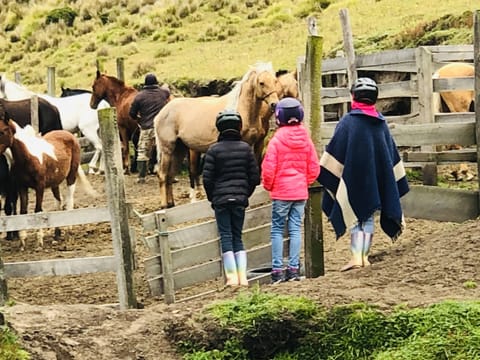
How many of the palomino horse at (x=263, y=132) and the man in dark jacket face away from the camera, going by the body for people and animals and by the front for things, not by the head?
1

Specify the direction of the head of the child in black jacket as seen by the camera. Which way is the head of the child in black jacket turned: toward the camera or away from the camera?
away from the camera

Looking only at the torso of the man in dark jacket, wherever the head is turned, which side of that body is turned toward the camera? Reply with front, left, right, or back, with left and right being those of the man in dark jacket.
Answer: back

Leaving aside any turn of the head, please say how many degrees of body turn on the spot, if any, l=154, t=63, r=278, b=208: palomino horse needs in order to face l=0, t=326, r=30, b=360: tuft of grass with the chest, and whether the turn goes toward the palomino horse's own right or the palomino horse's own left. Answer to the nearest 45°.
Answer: approximately 90° to the palomino horse's own right

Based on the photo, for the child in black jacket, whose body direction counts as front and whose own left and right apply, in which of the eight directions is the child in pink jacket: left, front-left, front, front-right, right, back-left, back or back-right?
right

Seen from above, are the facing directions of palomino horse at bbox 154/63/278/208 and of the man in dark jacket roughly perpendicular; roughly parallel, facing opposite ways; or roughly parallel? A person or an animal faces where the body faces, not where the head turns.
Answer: roughly perpendicular

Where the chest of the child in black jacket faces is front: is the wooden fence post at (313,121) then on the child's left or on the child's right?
on the child's right

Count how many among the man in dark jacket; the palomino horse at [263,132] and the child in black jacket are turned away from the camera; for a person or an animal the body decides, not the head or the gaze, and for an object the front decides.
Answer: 2

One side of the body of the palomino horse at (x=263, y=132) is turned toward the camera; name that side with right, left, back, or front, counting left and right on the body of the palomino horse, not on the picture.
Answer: right

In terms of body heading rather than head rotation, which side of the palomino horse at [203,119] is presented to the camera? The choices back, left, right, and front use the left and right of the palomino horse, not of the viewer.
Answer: right

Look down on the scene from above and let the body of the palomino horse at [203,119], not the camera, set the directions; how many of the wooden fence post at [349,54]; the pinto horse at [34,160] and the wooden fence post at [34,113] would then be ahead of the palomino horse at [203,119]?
1

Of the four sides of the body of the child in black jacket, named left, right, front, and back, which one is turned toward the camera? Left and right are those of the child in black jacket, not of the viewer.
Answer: back

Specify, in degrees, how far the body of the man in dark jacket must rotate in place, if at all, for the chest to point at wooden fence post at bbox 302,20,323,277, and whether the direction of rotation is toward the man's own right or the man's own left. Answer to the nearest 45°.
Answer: approximately 180°

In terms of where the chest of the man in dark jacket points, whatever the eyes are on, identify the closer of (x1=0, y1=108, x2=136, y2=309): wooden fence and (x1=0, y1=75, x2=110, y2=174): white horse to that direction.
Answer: the white horse

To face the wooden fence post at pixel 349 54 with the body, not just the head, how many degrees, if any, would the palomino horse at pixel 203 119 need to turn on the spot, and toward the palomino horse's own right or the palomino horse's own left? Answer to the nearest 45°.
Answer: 0° — it already faces it

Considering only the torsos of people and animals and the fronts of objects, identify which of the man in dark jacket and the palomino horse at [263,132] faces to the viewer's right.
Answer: the palomino horse

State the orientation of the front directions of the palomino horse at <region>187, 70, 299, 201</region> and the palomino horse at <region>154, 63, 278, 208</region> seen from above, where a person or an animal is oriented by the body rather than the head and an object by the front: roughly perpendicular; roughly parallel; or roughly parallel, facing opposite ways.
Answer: roughly parallel

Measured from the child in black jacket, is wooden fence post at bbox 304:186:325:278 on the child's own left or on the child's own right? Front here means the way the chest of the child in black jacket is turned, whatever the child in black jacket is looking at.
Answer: on the child's own right

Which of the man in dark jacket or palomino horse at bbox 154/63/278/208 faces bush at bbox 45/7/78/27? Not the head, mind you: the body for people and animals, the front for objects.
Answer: the man in dark jacket

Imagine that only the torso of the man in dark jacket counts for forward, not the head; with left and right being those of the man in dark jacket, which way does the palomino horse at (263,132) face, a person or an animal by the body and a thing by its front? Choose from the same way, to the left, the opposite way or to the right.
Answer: to the right

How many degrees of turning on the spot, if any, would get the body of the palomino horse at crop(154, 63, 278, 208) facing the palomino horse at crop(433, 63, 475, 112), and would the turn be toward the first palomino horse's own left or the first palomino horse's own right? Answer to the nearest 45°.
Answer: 0° — it already faces it

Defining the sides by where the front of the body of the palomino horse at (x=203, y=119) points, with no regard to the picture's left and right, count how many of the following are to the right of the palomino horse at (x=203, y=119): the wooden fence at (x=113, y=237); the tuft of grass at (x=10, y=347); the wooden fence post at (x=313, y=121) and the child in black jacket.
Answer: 4

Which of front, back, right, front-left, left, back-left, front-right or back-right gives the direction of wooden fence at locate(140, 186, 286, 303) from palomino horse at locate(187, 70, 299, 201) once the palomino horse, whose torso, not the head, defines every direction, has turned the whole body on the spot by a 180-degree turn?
left

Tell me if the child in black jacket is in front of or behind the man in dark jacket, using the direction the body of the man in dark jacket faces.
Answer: behind

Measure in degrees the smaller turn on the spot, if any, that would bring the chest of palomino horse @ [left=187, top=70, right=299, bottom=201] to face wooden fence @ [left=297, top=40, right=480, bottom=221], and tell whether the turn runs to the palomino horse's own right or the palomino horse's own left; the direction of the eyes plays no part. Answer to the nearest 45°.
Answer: approximately 45° to the palomino horse's own right

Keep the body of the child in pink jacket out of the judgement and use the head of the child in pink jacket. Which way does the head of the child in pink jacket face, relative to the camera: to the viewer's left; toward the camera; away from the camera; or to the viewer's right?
away from the camera
